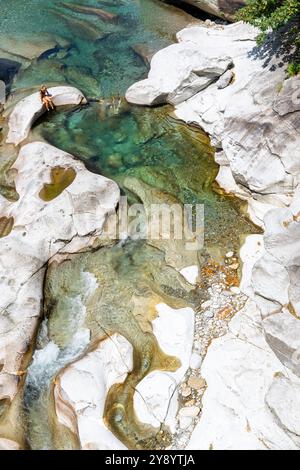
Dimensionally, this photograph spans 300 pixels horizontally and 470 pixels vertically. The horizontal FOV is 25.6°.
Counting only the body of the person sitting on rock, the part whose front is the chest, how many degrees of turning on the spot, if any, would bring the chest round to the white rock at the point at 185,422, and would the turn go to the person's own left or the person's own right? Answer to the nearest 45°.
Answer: approximately 45° to the person's own right

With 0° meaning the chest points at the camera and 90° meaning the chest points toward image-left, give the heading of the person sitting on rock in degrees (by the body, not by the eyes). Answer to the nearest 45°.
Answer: approximately 315°

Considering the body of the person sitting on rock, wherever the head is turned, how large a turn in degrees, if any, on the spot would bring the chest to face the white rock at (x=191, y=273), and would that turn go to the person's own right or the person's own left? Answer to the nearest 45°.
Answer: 0° — they already face it

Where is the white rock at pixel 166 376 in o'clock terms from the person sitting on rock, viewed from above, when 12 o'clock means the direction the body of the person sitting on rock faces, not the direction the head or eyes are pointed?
The white rock is roughly at 1 o'clock from the person sitting on rock.

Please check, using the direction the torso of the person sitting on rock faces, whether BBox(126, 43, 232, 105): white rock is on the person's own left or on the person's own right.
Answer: on the person's own left

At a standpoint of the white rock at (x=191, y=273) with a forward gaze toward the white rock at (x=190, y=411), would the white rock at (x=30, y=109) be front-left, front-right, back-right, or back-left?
back-right

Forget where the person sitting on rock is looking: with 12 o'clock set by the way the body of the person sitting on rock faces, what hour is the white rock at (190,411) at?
The white rock is roughly at 1 o'clock from the person sitting on rock.
